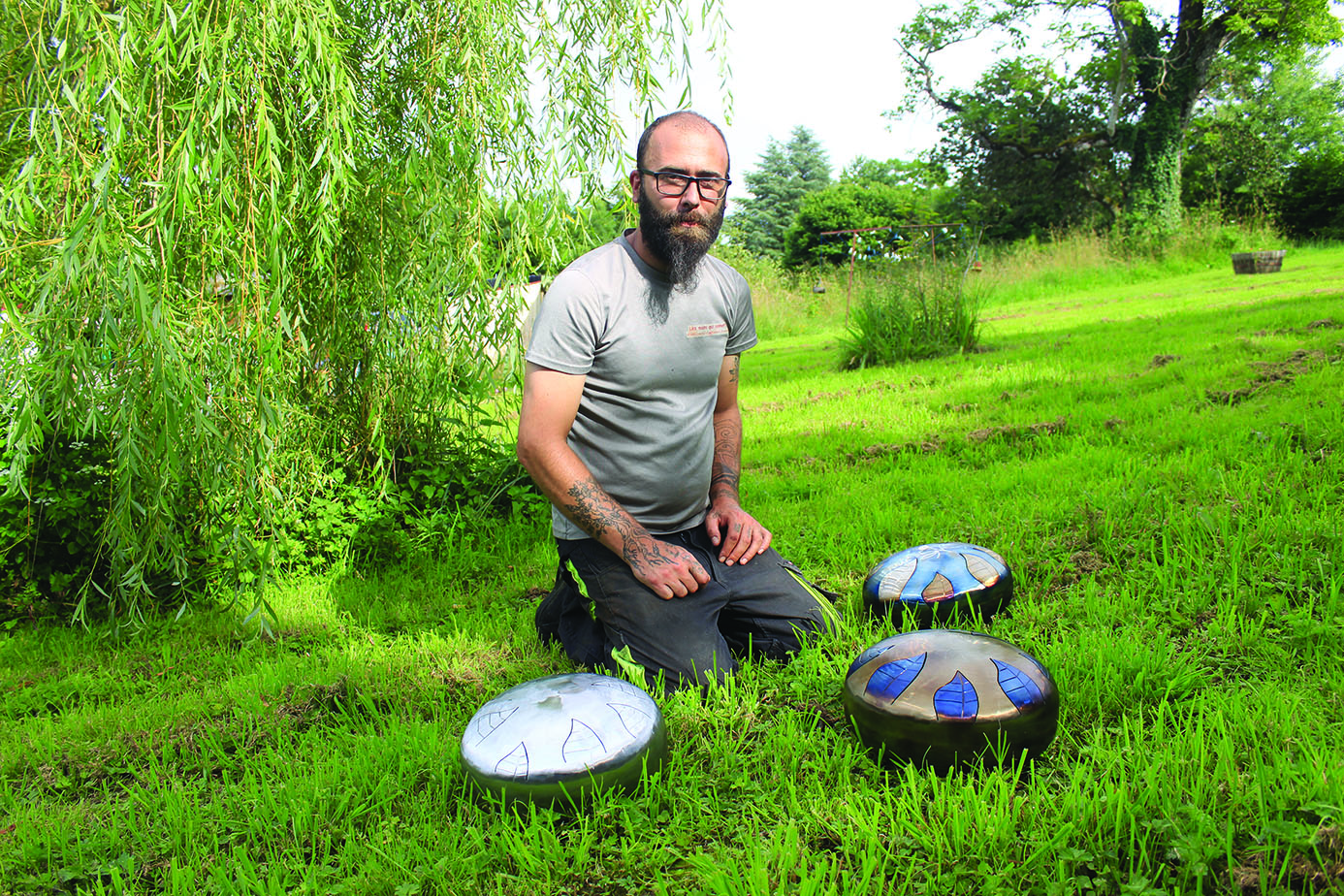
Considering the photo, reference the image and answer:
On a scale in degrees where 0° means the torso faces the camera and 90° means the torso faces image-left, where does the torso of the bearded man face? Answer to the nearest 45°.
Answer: approximately 315°

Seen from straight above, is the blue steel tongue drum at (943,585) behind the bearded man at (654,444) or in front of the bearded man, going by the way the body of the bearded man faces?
in front

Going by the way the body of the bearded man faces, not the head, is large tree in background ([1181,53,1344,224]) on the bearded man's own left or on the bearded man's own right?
on the bearded man's own left

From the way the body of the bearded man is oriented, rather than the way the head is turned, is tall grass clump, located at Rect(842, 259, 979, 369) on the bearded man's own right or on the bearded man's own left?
on the bearded man's own left

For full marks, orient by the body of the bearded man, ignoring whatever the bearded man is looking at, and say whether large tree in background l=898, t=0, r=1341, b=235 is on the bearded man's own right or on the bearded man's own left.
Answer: on the bearded man's own left

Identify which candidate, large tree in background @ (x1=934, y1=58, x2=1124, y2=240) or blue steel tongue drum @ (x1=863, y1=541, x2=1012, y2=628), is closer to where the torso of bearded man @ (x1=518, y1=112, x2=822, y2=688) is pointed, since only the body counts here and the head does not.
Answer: the blue steel tongue drum
